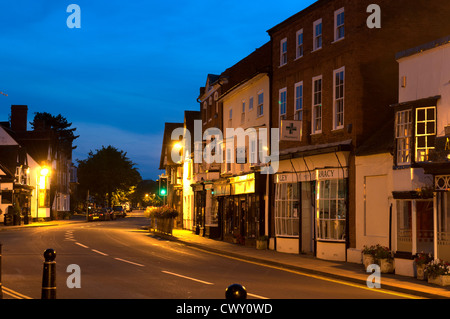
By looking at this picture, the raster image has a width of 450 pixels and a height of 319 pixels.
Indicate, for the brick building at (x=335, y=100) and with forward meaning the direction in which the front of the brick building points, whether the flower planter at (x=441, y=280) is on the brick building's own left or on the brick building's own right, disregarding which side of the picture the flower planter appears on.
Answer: on the brick building's own left

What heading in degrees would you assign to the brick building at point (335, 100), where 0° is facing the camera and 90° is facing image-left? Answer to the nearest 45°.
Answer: approximately 45°

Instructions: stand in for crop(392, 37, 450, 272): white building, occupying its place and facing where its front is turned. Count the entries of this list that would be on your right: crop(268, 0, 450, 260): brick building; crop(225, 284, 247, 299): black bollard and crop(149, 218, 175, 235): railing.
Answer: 2

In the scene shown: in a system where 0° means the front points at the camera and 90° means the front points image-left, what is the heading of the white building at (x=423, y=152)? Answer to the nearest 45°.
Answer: approximately 45°

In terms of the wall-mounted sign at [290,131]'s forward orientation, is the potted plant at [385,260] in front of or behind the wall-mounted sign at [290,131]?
in front

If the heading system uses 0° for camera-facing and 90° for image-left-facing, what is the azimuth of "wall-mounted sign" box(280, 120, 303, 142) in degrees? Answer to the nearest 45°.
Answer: approximately 0°

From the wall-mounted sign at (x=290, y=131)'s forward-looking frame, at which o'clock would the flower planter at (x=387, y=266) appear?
The flower planter is roughly at 11 o'clock from the wall-mounted sign.

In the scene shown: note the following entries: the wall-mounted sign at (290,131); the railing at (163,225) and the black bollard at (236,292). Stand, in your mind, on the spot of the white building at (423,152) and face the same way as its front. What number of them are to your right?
2

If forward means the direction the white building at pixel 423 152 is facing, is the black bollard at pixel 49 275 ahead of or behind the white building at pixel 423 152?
ahead
